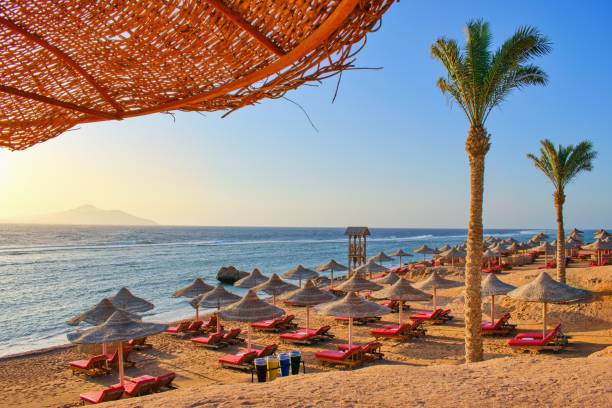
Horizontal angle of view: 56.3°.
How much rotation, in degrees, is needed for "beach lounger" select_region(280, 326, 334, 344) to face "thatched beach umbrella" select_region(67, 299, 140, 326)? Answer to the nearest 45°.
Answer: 0° — it already faces it

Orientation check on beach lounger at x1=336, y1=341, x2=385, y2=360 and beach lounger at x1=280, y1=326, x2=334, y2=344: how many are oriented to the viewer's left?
2

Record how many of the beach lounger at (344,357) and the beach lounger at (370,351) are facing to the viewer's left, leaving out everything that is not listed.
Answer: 2

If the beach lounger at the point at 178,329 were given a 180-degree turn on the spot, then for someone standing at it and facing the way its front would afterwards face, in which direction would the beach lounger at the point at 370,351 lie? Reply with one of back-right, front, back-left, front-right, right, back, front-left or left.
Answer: front-right

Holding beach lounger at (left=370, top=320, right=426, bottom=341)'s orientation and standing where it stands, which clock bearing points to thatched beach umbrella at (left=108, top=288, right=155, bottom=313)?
The thatched beach umbrella is roughly at 12 o'clock from the beach lounger.

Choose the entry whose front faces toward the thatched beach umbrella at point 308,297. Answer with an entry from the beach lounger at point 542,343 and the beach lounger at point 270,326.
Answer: the beach lounger at point 542,343

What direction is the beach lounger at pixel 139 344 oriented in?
to the viewer's left

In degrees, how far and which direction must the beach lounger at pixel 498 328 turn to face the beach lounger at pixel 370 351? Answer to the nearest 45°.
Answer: approximately 45° to its left

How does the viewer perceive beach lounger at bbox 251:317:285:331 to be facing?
facing to the left of the viewer

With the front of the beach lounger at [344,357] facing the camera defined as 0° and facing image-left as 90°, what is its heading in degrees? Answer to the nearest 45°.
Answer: approximately 90°

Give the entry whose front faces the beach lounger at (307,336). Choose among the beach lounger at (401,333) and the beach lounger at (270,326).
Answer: the beach lounger at (401,333)

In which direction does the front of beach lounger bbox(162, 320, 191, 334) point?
to the viewer's left

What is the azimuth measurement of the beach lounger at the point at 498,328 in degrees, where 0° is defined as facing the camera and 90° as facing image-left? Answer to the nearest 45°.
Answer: approximately 90°

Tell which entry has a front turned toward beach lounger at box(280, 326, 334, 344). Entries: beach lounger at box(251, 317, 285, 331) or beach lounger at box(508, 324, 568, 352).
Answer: beach lounger at box(508, 324, 568, 352)

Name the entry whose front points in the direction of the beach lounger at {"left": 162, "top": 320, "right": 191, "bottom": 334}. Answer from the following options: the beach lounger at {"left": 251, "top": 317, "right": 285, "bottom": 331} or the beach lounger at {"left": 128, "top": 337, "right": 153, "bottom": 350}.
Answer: the beach lounger at {"left": 251, "top": 317, "right": 285, "bottom": 331}
